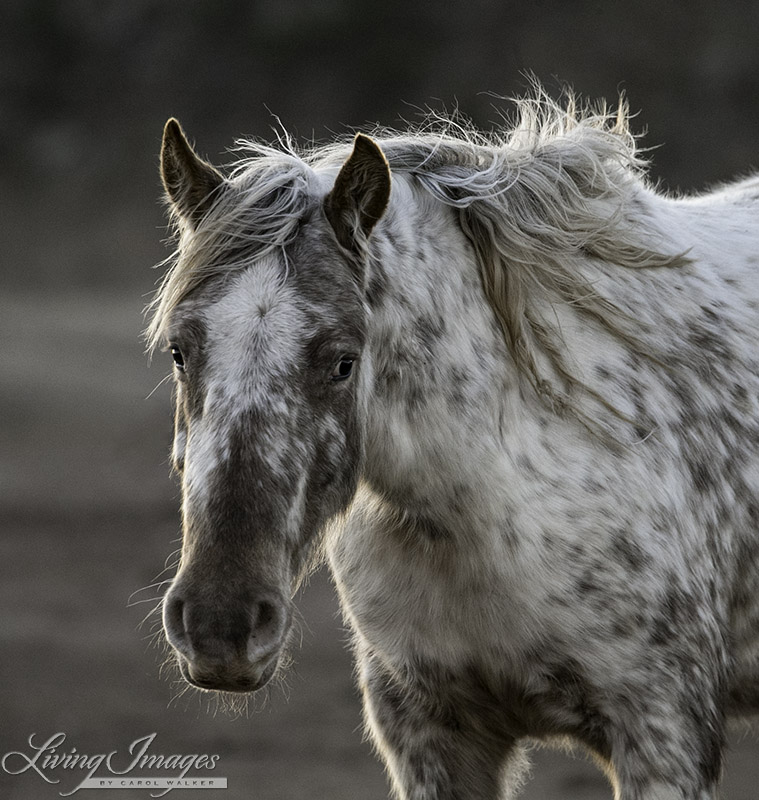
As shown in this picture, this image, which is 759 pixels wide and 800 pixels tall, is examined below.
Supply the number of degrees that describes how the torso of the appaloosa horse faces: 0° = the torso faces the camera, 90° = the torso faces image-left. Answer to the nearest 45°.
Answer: approximately 45°
